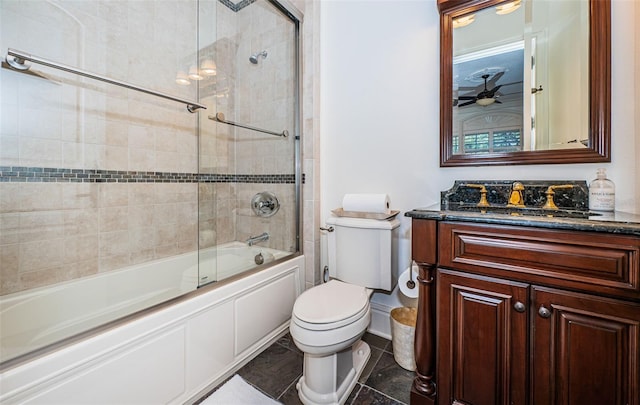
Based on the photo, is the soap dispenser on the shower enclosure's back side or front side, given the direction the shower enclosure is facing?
on the front side

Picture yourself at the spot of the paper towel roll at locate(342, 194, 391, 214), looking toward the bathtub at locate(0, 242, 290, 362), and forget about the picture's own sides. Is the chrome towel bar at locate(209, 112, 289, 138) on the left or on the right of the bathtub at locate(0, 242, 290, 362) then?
right

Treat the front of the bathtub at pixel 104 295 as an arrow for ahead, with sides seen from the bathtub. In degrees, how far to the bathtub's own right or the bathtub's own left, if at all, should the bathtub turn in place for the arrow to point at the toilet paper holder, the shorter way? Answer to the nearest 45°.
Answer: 0° — it already faces it

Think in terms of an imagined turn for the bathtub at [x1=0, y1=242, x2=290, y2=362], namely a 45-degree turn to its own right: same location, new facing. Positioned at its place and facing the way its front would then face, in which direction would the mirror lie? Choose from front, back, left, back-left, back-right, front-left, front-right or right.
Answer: front-left

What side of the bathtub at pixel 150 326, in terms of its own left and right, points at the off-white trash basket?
front

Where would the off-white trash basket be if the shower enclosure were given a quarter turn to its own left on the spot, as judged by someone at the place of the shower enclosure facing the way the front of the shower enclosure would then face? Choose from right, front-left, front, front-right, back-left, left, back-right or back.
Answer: right

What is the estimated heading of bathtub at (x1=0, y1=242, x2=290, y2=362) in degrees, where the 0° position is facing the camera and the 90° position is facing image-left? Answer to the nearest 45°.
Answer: approximately 315°

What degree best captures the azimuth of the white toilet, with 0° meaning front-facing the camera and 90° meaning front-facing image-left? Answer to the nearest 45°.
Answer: approximately 45°

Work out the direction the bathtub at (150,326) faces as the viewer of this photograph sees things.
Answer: facing the viewer and to the right of the viewer

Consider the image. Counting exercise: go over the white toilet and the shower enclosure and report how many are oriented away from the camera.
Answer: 0

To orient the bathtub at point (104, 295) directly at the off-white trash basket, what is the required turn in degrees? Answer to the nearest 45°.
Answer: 0° — it already faces it

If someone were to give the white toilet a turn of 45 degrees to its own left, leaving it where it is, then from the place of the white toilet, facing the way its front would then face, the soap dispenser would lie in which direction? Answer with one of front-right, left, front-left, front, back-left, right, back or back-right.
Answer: left

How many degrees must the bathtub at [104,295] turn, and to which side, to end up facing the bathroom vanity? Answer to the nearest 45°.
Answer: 0° — it already faces it

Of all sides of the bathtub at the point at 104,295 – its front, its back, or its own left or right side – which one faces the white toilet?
front

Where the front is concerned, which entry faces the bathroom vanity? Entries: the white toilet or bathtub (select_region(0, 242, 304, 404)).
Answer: the bathtub

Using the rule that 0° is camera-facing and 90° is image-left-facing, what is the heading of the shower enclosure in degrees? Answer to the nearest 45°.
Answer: approximately 315°

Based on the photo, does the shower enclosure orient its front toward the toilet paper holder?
yes

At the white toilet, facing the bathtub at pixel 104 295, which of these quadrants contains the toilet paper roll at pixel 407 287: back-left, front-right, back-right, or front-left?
back-right

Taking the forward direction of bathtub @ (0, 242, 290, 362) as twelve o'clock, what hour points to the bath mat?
The bath mat is roughly at 12 o'clock from the bathtub.
